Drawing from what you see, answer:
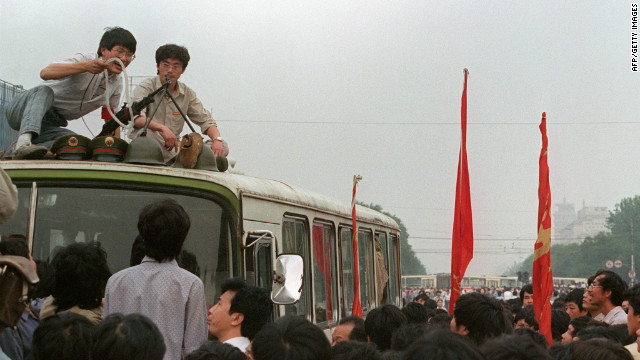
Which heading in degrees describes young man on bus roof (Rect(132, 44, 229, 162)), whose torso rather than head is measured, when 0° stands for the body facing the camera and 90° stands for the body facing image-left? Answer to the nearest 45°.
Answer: approximately 0°

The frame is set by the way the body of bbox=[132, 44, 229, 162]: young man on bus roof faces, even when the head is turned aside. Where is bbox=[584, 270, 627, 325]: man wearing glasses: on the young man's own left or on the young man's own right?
on the young man's own left

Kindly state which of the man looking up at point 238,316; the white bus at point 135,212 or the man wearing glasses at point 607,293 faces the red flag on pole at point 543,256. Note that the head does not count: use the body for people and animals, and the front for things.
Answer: the man wearing glasses

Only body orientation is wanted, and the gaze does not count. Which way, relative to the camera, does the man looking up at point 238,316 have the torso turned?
to the viewer's left

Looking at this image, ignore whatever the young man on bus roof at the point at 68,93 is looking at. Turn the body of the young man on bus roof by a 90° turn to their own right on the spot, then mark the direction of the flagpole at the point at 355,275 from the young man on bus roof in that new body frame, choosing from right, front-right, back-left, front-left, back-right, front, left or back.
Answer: back
